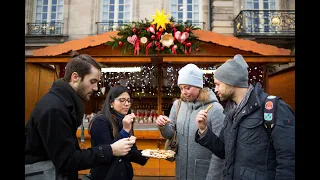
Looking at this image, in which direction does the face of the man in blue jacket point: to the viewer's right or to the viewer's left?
to the viewer's left

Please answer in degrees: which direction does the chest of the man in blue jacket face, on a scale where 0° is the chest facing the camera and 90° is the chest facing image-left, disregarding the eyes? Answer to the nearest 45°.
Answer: approximately 45°

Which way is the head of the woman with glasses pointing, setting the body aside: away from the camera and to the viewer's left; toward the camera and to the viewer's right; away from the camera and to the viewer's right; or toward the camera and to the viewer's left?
toward the camera and to the viewer's right

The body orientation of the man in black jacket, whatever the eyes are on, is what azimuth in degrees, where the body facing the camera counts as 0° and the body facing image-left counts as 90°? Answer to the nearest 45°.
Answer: approximately 270°

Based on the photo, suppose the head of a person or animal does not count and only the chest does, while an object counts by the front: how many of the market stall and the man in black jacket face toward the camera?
1
